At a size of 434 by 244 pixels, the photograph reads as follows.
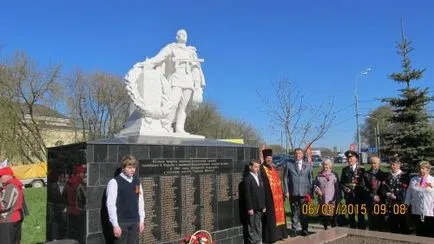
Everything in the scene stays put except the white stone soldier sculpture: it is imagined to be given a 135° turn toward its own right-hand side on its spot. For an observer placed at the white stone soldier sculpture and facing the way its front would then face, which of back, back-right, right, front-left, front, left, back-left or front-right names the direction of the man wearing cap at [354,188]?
back-right

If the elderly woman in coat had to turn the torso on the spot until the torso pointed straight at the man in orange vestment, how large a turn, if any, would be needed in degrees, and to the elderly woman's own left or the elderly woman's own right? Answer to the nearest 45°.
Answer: approximately 45° to the elderly woman's own right

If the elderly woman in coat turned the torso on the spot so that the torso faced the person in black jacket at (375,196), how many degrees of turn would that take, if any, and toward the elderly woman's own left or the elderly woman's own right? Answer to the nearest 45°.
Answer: approximately 45° to the elderly woman's own left

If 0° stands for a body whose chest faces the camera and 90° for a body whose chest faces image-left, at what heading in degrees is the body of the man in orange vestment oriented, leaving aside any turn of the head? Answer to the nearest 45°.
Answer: approximately 315°

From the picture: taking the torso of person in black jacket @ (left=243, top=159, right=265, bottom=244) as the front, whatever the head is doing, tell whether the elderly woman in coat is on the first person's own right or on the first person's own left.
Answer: on the first person's own left

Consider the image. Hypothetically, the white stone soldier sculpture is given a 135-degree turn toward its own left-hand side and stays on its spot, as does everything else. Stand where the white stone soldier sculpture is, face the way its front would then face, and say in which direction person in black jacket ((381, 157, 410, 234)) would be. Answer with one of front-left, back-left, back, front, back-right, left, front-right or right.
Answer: front-right

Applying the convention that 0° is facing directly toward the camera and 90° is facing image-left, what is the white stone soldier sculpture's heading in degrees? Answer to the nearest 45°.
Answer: approximately 0°

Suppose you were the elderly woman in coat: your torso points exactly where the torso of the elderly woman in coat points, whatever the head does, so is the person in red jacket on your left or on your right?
on your right

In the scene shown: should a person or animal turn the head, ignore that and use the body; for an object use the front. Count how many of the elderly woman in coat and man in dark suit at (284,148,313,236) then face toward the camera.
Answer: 2
